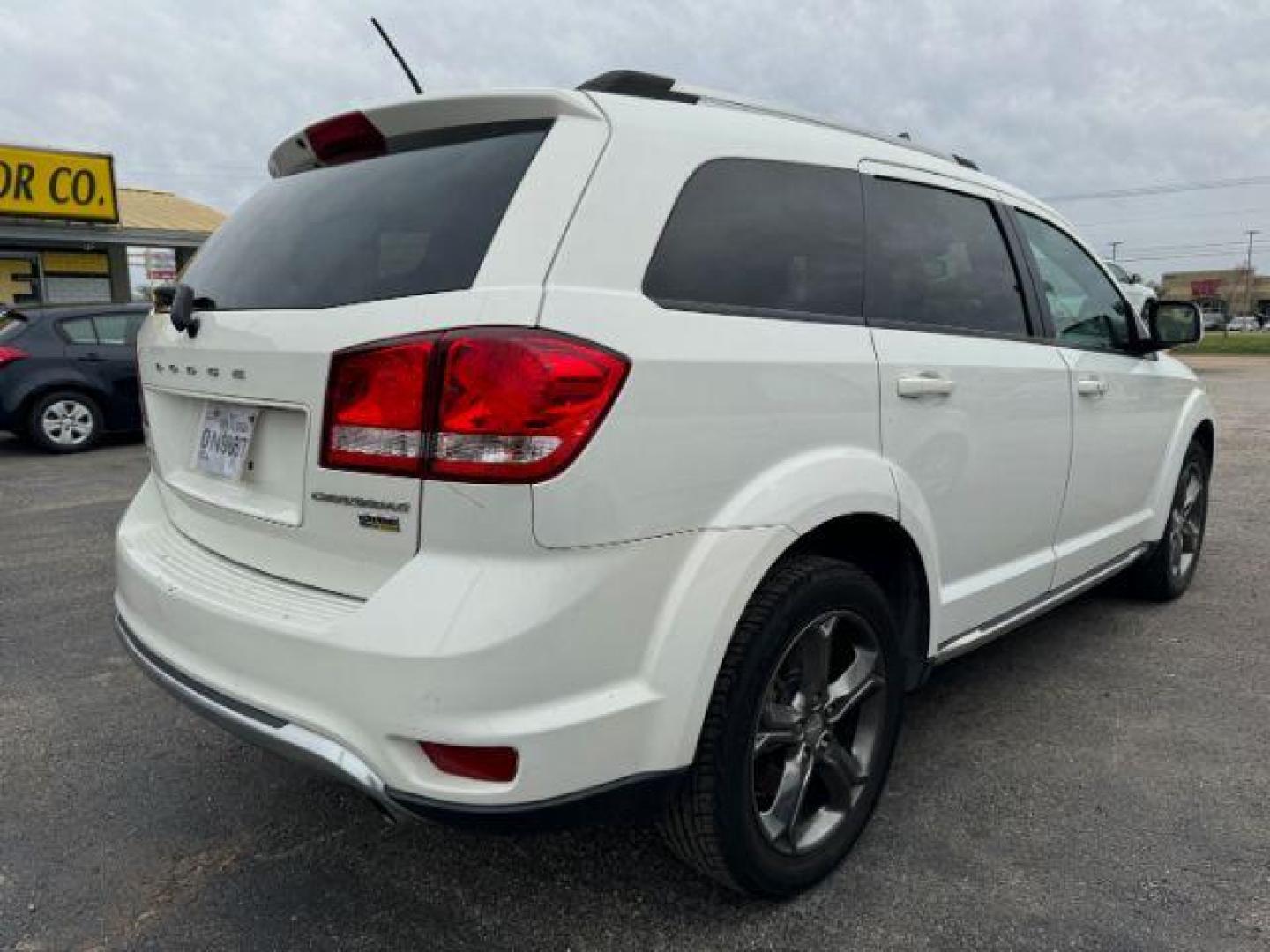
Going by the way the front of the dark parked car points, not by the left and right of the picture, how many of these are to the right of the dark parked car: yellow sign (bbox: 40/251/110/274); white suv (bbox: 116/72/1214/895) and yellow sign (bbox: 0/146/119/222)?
1

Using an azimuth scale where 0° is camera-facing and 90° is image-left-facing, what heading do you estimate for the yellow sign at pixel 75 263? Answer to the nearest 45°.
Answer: approximately 0°

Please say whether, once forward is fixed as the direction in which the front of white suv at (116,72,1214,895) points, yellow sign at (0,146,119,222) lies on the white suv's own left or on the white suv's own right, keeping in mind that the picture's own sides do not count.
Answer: on the white suv's own left

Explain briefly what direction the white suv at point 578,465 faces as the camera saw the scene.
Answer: facing away from the viewer and to the right of the viewer

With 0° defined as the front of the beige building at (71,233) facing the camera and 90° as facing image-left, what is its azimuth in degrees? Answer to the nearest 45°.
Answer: approximately 0°

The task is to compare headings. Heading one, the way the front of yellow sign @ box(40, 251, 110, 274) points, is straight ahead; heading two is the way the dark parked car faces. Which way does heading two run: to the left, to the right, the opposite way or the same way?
to the left

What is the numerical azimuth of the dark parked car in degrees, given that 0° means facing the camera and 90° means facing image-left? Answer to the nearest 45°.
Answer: approximately 270°
